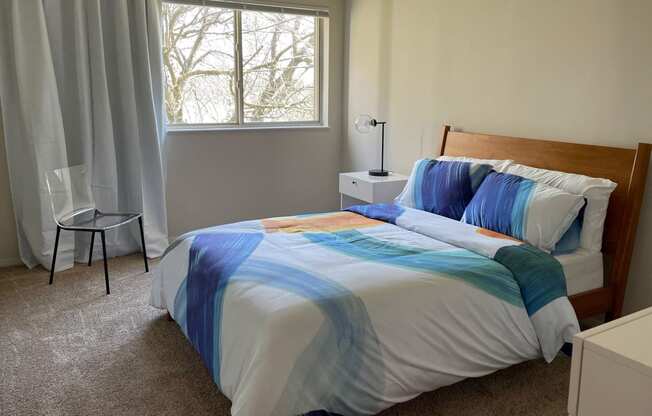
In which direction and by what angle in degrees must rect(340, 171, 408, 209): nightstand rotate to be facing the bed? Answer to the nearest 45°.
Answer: approximately 45° to its left

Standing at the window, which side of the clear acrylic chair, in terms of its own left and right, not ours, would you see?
left

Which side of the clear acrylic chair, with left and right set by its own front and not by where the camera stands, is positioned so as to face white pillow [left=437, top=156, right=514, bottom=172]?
front

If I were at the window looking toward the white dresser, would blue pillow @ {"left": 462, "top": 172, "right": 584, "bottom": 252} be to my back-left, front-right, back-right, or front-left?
front-left

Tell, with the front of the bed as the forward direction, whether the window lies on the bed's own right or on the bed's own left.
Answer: on the bed's own right

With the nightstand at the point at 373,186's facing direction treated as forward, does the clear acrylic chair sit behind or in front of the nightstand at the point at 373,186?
in front

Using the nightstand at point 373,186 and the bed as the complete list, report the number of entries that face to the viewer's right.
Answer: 0

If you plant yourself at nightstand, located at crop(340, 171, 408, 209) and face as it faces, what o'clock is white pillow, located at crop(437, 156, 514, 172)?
The white pillow is roughly at 9 o'clock from the nightstand.

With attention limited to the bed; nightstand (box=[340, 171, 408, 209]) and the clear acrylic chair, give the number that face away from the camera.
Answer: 0

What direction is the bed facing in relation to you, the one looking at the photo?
facing the viewer and to the left of the viewer

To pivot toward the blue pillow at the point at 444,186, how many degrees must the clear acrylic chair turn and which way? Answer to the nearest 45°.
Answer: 0° — it already faces it

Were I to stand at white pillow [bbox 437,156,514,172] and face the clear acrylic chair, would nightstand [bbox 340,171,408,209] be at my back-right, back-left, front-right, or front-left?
front-right

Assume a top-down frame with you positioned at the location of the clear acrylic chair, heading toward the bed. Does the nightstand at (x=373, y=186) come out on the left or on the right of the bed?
left

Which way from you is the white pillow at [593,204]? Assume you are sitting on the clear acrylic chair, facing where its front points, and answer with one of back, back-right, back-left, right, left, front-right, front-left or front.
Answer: front

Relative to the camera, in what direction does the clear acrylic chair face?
facing the viewer and to the right of the viewer

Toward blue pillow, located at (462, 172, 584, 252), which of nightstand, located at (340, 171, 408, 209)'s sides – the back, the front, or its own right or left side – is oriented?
left

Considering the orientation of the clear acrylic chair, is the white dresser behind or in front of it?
in front
